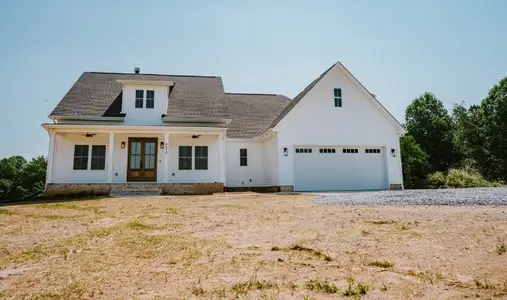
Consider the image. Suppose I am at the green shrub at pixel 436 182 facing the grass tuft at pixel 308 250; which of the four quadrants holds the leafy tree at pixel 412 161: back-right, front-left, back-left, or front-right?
back-right

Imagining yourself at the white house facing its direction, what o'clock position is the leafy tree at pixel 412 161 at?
The leafy tree is roughly at 8 o'clock from the white house.

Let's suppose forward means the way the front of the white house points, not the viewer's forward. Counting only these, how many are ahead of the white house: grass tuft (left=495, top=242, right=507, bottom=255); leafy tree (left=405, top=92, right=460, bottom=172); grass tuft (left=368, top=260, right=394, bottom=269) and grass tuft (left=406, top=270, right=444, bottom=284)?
3

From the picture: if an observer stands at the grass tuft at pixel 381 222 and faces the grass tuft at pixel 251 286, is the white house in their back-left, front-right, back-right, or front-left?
back-right

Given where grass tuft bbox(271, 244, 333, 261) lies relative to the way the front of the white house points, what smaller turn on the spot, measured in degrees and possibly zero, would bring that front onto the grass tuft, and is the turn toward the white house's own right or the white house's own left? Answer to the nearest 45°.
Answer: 0° — it already faces it

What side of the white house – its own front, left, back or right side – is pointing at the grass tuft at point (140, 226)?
front

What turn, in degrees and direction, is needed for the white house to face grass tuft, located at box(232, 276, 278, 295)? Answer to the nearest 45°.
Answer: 0° — it already faces it

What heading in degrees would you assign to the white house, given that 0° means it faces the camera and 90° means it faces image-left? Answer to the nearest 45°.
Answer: approximately 0°

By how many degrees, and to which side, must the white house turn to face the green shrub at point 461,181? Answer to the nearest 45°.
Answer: approximately 90° to its left

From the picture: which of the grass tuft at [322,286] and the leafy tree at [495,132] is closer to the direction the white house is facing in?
the grass tuft

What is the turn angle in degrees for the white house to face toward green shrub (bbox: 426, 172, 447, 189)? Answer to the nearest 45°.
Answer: approximately 90° to its left

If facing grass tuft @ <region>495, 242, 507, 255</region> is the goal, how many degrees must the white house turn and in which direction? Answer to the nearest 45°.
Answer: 0° — it already faces it

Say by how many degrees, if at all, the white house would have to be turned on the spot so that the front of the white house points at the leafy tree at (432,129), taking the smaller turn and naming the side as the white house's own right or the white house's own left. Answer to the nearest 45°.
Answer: approximately 135° to the white house's own left

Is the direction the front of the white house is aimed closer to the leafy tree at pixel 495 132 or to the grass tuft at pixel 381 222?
the grass tuft

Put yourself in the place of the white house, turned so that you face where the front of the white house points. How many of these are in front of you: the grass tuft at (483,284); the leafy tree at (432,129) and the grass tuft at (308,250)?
2
